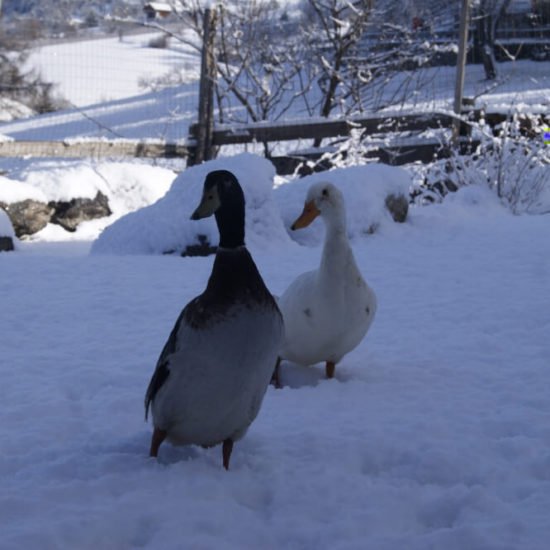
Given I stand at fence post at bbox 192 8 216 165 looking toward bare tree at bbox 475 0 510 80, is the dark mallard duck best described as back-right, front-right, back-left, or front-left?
back-right

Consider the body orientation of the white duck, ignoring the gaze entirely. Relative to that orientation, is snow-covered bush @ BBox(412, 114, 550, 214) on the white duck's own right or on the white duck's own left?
on the white duck's own left

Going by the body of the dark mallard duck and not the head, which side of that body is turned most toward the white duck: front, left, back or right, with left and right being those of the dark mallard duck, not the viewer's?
left

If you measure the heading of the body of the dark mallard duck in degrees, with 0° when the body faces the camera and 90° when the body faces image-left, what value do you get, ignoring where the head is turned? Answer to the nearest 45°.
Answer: approximately 315°

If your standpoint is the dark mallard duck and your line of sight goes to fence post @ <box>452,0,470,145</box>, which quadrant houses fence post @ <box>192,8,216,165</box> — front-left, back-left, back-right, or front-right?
front-left

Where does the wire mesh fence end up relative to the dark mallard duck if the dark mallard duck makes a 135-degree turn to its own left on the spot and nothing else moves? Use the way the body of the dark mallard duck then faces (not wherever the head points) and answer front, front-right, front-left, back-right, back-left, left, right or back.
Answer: front
